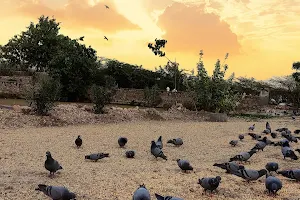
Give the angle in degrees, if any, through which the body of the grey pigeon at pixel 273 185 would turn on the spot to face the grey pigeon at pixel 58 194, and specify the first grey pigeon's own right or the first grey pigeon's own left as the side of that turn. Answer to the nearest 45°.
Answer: approximately 45° to the first grey pigeon's own right

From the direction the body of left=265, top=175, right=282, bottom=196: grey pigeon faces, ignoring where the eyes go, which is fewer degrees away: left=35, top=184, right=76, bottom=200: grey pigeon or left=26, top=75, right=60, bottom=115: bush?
the grey pigeon

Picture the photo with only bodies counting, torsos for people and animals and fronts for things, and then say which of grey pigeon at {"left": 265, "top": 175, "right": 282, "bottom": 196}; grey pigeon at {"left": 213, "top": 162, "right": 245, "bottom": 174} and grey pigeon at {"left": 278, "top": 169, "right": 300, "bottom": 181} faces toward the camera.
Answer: grey pigeon at {"left": 265, "top": 175, "right": 282, "bottom": 196}

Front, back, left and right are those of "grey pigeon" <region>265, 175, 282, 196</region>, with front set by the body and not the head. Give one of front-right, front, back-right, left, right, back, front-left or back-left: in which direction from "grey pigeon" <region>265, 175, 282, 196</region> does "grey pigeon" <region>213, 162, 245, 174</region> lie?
back-right

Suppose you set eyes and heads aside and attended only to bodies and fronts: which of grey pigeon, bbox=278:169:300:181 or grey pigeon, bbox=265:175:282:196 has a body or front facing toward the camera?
grey pigeon, bbox=265:175:282:196

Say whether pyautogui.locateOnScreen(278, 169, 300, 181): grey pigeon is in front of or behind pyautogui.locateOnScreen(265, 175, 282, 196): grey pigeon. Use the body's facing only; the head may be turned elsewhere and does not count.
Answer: behind

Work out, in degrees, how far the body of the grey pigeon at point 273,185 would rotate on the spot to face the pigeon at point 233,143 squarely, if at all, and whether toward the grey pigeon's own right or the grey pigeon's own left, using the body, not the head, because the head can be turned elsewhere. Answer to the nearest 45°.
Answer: approximately 180°

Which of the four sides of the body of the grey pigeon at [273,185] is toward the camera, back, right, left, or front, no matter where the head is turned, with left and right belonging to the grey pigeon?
front
